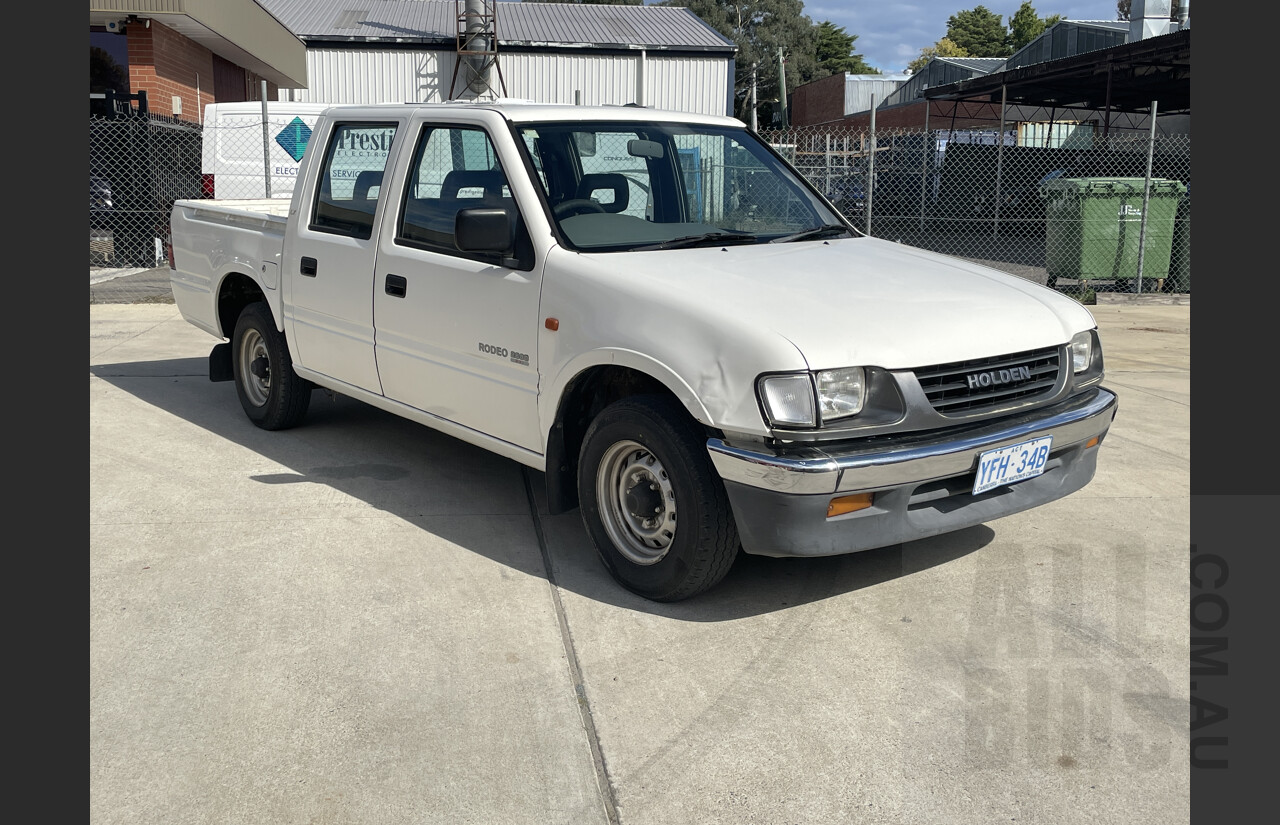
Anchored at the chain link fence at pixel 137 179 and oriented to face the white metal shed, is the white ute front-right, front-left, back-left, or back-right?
back-right

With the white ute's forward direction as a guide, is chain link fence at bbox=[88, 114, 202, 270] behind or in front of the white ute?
behind

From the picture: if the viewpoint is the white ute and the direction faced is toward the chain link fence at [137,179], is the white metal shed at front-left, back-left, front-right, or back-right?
front-right

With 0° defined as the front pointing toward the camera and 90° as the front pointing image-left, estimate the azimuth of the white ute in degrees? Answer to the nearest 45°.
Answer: approximately 315°

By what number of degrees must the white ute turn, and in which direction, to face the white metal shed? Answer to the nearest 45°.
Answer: approximately 135° to its left

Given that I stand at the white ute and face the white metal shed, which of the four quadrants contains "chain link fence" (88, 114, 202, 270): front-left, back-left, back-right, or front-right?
front-left
